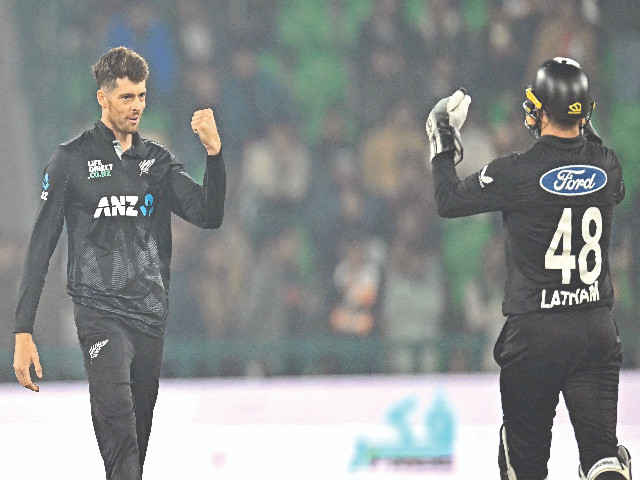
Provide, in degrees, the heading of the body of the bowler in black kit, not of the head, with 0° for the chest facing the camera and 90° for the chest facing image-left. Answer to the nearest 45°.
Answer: approximately 315°
